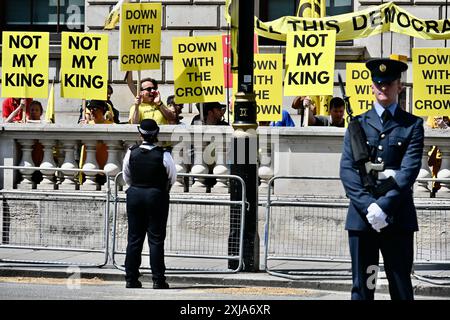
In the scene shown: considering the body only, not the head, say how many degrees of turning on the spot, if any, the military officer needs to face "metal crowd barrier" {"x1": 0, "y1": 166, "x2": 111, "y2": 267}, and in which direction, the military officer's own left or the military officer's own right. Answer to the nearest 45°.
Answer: approximately 135° to the military officer's own right

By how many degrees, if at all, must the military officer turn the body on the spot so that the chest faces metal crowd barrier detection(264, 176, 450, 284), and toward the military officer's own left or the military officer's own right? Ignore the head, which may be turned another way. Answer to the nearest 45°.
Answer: approximately 180°

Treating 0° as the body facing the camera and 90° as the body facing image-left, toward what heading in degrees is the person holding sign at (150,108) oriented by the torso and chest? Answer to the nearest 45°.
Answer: approximately 0°

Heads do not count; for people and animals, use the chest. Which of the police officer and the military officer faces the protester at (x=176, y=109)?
the police officer

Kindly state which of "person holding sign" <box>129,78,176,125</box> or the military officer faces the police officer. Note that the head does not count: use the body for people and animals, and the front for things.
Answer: the person holding sign

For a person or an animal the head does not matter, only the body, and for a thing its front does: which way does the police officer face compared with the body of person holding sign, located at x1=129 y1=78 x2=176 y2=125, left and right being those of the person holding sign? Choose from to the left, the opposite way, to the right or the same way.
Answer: the opposite way

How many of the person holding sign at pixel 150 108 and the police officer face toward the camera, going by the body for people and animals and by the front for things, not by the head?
1

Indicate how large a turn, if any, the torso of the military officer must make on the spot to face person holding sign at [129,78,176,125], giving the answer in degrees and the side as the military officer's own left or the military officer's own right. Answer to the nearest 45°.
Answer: approximately 135° to the military officer's own right

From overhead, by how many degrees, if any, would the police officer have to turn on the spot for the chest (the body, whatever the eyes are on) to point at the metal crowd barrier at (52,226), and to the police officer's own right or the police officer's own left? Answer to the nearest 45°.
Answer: approximately 45° to the police officer's own left

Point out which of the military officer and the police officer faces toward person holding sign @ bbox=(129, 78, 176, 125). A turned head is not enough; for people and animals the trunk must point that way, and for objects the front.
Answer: the police officer

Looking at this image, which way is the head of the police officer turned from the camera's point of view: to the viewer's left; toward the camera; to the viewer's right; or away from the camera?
away from the camera

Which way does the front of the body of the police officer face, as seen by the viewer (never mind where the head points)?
away from the camera
